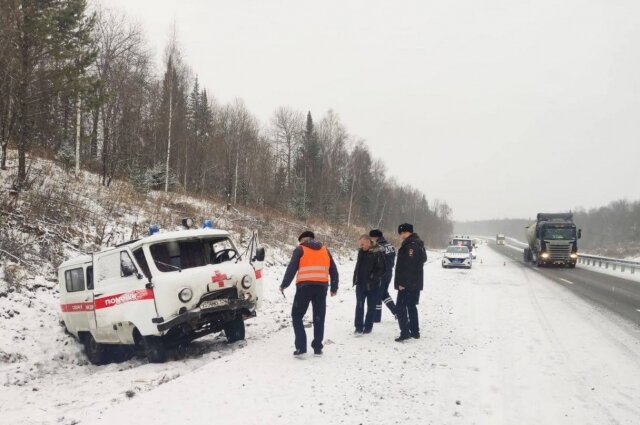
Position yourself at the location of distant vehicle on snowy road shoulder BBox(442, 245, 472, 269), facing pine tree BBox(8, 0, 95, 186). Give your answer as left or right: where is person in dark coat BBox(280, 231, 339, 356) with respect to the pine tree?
left

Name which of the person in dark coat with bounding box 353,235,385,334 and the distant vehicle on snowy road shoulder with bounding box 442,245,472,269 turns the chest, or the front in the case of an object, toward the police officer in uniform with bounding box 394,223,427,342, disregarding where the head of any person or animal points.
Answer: the distant vehicle on snowy road shoulder

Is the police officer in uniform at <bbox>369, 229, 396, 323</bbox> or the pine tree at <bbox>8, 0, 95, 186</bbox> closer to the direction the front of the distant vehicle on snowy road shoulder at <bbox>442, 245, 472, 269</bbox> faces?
the police officer in uniform

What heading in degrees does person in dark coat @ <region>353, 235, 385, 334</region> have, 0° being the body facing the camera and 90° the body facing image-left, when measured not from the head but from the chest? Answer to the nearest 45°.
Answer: approximately 45°

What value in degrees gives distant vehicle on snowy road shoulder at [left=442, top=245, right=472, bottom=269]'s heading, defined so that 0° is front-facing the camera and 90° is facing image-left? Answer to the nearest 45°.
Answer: approximately 0°

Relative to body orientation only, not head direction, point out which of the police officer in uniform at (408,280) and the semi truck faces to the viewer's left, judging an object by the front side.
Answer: the police officer in uniform

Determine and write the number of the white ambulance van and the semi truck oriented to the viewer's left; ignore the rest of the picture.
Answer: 0

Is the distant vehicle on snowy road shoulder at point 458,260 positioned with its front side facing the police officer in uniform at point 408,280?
yes

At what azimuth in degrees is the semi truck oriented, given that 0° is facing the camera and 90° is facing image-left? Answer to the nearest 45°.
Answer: approximately 0°

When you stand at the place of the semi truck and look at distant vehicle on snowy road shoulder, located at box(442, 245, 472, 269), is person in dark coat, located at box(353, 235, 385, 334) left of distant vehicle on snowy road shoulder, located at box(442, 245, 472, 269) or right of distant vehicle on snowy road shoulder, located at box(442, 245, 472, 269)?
left

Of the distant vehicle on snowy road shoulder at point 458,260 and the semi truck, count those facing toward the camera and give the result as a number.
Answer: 2

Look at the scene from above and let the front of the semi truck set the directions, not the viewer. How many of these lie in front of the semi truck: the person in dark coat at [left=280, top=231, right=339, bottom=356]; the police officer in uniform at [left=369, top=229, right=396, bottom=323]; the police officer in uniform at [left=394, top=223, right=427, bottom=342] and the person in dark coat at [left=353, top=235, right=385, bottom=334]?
4
